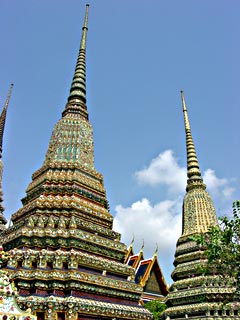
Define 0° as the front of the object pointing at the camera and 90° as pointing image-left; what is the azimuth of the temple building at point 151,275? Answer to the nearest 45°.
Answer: approximately 315°

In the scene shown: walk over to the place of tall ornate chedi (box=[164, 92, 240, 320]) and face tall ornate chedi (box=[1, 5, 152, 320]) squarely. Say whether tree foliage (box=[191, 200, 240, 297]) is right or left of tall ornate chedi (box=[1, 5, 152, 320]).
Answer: left

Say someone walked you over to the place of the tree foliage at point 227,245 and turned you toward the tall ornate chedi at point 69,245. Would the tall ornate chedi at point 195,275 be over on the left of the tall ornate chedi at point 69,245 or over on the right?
right
